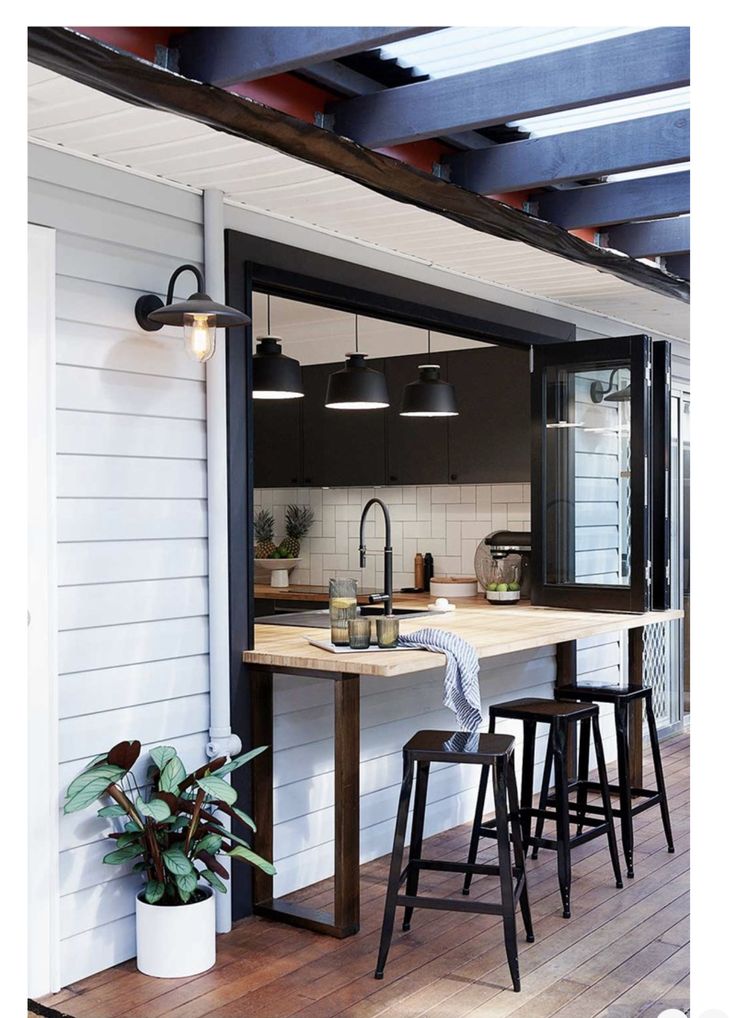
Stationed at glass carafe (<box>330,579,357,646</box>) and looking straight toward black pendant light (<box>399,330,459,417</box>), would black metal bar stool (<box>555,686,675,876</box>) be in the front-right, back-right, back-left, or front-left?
front-right

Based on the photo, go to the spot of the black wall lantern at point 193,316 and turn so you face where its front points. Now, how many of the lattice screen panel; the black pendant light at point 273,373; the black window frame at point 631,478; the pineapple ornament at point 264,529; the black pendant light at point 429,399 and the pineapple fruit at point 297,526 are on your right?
0

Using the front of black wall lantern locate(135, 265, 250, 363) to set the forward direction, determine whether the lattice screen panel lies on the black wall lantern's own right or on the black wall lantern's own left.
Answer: on the black wall lantern's own left

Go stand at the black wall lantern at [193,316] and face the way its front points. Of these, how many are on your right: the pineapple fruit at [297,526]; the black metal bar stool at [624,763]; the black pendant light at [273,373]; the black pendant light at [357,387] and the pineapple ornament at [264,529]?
0

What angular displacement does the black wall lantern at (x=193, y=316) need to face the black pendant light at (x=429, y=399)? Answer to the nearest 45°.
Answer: approximately 90° to its left

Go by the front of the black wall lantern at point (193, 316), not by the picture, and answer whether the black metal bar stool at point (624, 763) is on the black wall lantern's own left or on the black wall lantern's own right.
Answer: on the black wall lantern's own left

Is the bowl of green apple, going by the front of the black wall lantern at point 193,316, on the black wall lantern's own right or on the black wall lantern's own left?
on the black wall lantern's own left

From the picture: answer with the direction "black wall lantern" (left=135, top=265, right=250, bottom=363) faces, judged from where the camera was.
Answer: facing the viewer and to the right of the viewer

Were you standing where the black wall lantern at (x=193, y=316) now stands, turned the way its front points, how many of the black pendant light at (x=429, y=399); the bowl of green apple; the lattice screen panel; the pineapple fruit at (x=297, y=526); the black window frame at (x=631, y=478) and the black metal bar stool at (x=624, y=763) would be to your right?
0

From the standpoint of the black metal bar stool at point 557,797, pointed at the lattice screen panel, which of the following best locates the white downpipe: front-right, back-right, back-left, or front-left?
back-left

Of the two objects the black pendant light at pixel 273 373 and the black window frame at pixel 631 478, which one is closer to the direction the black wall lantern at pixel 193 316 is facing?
the black window frame

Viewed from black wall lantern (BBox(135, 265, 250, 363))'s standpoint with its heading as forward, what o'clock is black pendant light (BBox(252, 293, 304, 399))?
The black pendant light is roughly at 8 o'clock from the black wall lantern.

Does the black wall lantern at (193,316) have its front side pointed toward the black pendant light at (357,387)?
no

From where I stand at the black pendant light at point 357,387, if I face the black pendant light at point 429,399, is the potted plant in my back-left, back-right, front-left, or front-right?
back-right

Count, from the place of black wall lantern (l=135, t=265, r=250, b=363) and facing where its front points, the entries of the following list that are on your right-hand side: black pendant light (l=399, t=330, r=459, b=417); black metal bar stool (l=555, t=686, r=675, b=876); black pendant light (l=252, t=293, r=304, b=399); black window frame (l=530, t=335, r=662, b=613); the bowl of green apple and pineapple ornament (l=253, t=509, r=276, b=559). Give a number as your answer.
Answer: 0

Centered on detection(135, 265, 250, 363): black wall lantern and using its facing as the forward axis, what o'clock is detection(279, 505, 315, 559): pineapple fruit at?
The pineapple fruit is roughly at 8 o'clock from the black wall lantern.
